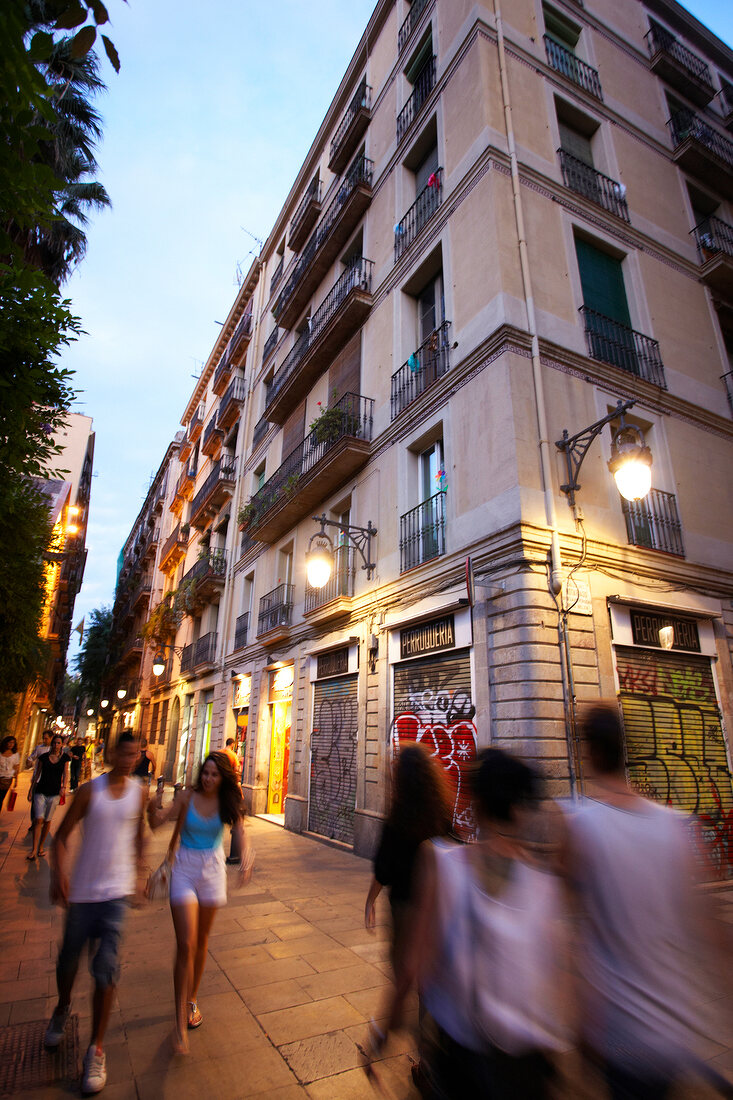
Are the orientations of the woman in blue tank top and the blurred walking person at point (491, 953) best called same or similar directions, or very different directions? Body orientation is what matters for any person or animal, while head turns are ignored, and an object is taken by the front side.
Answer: very different directions

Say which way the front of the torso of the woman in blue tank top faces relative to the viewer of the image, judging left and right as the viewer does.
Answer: facing the viewer

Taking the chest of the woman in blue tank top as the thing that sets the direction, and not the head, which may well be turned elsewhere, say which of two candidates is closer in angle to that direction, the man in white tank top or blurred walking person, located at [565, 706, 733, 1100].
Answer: the blurred walking person

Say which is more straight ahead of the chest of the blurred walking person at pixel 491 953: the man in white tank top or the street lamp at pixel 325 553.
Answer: the street lamp

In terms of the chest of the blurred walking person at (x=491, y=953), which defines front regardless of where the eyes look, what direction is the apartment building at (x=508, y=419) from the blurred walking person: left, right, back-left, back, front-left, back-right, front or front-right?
front

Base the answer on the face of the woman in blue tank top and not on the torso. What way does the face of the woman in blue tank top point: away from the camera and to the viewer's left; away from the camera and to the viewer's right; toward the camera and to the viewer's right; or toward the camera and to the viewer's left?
toward the camera and to the viewer's left

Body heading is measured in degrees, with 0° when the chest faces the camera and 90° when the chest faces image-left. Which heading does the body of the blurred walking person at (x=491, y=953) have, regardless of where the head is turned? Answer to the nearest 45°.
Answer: approximately 180°

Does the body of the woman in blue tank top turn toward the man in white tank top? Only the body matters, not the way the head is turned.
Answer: no

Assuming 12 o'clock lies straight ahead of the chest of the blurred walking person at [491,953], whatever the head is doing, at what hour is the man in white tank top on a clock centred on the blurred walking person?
The man in white tank top is roughly at 10 o'clock from the blurred walking person.

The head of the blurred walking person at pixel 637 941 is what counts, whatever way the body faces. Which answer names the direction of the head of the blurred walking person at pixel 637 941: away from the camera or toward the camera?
away from the camera

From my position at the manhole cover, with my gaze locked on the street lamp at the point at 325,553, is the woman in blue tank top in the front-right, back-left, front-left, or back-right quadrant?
front-right

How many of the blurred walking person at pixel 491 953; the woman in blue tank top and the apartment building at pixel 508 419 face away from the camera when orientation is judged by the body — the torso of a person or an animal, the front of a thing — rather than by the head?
1

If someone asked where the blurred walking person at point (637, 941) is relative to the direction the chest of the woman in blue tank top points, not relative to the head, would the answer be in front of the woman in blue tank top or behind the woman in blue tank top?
in front

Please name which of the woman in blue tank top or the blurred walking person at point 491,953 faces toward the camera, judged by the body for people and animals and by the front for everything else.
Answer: the woman in blue tank top

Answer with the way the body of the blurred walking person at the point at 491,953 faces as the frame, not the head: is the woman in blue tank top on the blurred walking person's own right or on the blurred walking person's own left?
on the blurred walking person's own left

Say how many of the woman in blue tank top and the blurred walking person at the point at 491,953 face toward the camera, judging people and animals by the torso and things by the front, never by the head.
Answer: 1

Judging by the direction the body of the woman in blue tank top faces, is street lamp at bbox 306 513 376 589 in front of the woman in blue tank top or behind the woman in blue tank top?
behind
